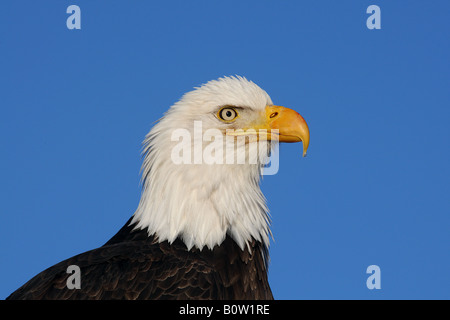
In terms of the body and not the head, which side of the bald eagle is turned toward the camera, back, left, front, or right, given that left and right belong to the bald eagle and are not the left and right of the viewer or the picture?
right
